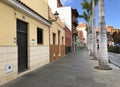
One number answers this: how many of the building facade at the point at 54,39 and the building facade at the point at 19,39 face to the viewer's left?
0

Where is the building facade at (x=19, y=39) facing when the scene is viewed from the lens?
facing the viewer and to the right of the viewer

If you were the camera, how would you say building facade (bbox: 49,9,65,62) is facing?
facing to the right of the viewer

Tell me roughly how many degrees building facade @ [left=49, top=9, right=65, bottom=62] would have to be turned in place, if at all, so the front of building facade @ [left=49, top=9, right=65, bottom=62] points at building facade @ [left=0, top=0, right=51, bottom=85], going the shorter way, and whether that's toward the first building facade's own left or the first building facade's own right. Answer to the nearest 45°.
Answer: approximately 90° to the first building facade's own right

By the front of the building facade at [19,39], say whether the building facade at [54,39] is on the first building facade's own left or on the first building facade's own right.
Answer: on the first building facade's own left
